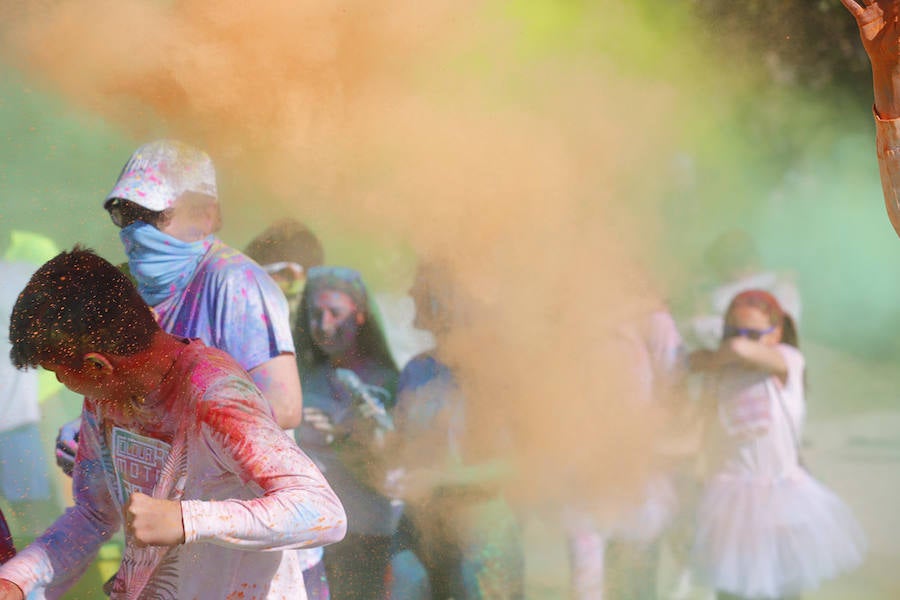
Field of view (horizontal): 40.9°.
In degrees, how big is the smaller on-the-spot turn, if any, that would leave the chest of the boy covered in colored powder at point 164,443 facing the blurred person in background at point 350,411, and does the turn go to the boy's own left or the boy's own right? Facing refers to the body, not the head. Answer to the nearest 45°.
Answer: approximately 180°

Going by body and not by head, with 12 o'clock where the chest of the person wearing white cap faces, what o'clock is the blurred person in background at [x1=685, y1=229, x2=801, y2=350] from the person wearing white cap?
The blurred person in background is roughly at 7 o'clock from the person wearing white cap.

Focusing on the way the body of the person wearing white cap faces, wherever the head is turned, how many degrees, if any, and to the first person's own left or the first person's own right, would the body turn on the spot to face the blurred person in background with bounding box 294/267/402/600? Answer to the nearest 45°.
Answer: approximately 180°

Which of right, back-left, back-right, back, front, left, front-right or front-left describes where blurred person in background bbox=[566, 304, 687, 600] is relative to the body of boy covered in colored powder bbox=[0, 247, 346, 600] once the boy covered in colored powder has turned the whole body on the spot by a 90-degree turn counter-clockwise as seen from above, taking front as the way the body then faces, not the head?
left

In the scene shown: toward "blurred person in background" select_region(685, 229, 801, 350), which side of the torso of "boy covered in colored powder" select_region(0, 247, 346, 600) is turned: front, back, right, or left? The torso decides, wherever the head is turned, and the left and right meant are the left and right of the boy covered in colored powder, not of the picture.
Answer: back

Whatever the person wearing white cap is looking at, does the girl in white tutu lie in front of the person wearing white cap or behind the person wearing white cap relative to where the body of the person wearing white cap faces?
behind

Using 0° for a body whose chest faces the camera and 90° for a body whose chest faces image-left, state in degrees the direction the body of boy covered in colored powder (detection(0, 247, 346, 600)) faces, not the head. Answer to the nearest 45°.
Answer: approximately 45°

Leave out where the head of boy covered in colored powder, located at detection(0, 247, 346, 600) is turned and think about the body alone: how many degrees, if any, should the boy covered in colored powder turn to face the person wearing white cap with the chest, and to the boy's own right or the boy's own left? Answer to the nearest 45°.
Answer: approximately 135° to the boy's own right

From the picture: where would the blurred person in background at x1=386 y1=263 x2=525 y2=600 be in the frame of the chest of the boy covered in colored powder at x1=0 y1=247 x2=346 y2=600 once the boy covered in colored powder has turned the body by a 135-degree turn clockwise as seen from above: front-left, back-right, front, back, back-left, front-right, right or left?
front-right

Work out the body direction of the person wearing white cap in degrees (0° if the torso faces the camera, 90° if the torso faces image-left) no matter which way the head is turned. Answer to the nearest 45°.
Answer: approximately 45°

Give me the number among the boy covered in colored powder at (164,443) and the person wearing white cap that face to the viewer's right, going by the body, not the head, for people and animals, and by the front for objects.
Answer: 0
